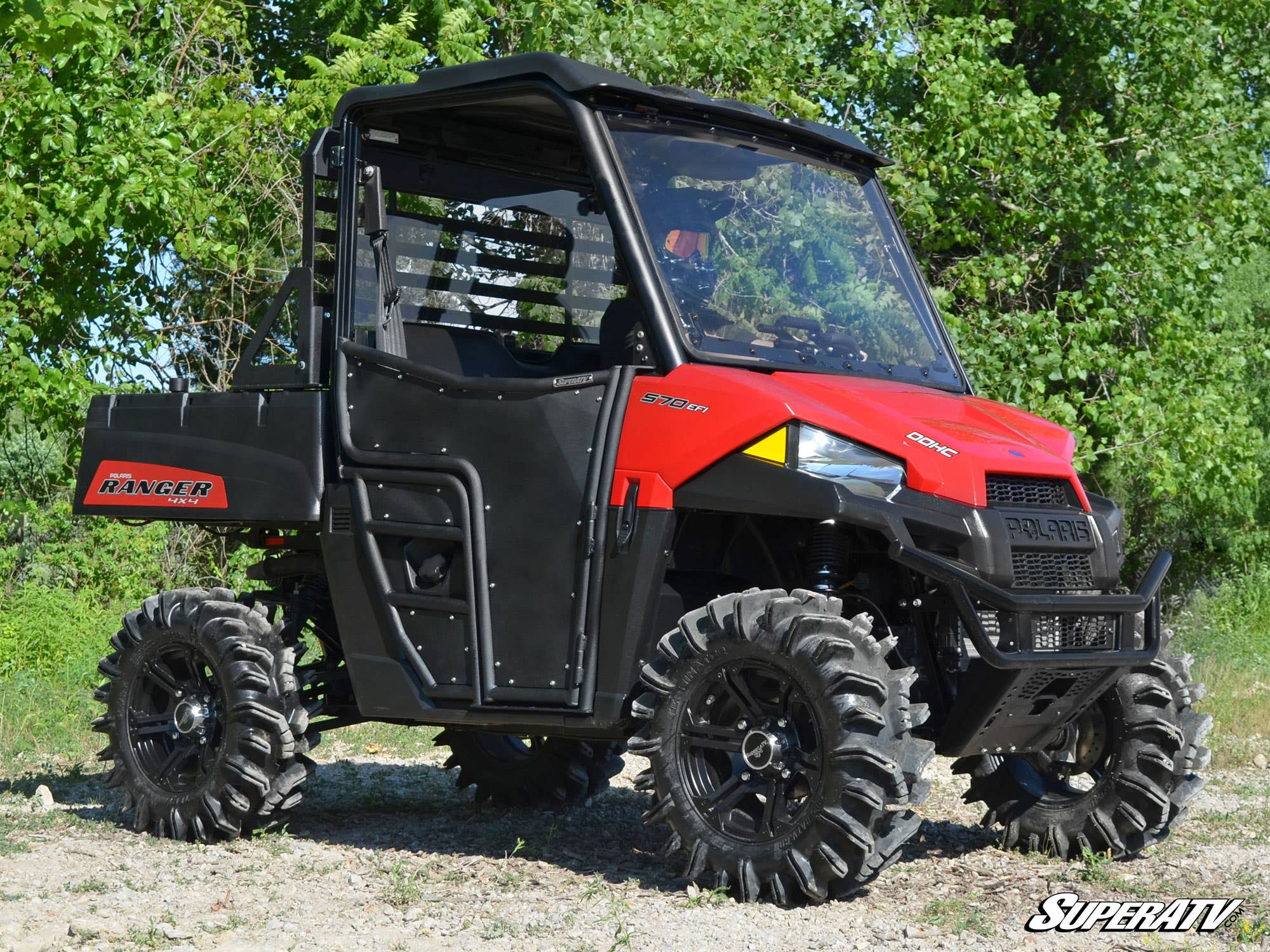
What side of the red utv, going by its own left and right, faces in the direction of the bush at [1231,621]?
left

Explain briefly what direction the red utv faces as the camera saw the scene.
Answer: facing the viewer and to the right of the viewer

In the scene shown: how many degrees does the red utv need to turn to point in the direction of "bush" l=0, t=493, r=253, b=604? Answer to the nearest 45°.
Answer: approximately 180°
